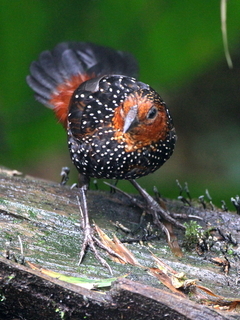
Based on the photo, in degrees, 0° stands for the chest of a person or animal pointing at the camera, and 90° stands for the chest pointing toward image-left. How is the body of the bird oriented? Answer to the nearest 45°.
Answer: approximately 315°
